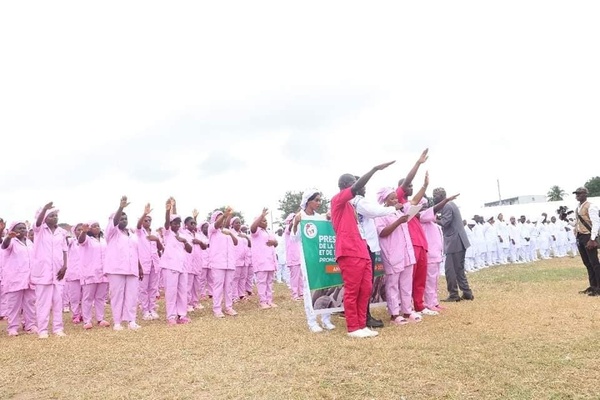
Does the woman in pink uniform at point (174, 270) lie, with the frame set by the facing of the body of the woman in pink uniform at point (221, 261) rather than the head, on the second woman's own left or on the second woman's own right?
on the second woman's own right

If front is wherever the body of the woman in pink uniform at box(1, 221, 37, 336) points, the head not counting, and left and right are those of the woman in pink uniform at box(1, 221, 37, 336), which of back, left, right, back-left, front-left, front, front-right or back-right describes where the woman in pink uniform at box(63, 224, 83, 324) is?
left

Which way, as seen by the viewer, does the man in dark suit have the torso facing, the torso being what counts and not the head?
to the viewer's left

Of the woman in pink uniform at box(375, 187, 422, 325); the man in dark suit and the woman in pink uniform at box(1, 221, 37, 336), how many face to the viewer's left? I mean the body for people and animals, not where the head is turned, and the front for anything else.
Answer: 1

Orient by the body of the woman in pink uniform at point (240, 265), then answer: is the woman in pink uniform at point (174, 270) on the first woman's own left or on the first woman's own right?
on the first woman's own right

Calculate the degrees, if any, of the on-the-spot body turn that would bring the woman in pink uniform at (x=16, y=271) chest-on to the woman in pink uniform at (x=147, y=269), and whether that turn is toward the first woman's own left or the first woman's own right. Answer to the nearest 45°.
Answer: approximately 45° to the first woman's own left
